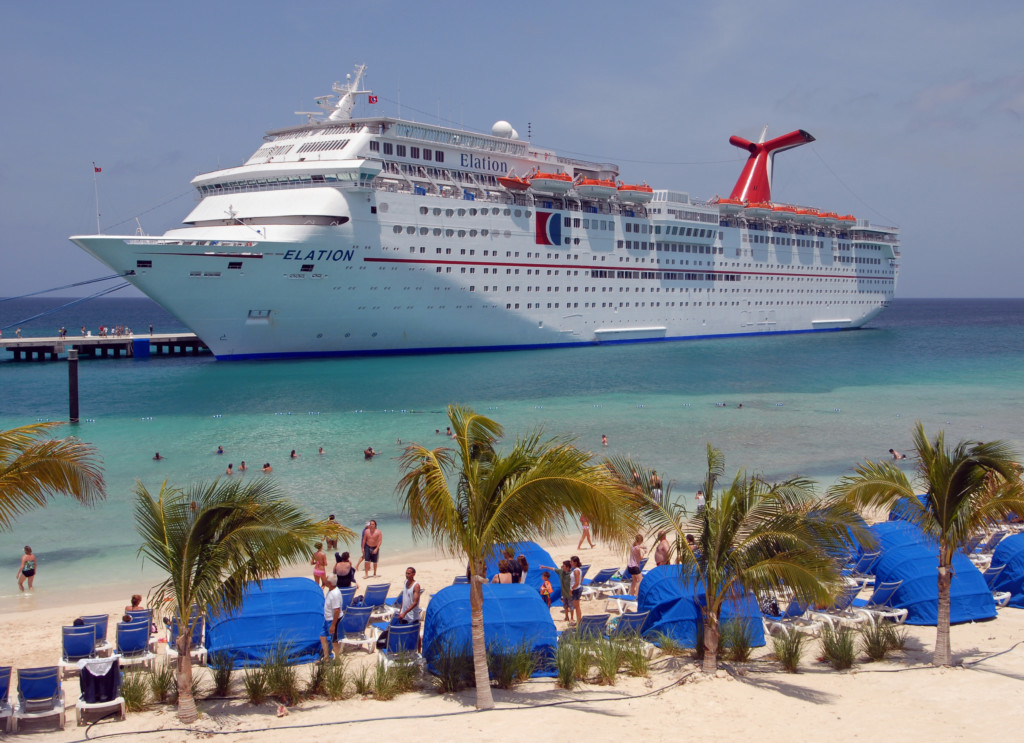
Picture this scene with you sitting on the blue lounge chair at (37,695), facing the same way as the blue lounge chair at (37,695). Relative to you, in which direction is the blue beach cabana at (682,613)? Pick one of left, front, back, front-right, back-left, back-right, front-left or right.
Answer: right

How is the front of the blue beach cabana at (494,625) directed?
away from the camera

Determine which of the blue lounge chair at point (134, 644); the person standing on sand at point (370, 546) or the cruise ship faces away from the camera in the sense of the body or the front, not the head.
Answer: the blue lounge chair

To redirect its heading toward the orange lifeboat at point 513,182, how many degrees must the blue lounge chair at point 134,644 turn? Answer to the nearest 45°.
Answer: approximately 45° to its right

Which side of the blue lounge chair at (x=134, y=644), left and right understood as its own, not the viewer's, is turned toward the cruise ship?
front

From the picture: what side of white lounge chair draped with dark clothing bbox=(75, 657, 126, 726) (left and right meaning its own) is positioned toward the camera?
back

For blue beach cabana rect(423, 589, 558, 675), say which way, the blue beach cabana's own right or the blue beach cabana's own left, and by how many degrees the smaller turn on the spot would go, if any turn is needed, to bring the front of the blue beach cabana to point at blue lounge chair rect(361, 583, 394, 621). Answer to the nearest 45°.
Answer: approximately 45° to the blue beach cabana's own left

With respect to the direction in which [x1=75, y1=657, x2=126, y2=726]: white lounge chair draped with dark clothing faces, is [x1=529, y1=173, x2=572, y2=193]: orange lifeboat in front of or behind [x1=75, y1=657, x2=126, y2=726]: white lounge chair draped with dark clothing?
in front

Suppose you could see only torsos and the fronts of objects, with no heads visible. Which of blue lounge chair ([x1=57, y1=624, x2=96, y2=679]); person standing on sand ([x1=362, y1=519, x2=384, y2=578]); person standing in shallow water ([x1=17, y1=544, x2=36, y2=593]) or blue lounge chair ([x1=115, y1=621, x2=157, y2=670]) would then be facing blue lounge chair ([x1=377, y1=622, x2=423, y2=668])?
the person standing on sand

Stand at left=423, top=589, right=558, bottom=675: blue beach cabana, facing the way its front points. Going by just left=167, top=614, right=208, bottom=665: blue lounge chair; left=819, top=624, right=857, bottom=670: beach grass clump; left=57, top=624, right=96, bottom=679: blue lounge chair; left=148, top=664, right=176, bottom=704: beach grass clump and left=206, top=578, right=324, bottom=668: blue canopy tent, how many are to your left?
4

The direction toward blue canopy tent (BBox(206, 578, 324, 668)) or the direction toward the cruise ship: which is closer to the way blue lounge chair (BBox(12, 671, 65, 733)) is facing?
the cruise ship

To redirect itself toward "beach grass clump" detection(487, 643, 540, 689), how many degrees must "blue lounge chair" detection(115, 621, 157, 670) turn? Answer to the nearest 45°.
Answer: approximately 135° to its right

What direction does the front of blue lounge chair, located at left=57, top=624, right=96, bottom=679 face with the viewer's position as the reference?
facing away from the viewer

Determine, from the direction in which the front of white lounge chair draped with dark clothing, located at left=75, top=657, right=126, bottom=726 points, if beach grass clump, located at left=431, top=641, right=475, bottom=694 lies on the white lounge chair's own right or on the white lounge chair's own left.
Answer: on the white lounge chair's own right
